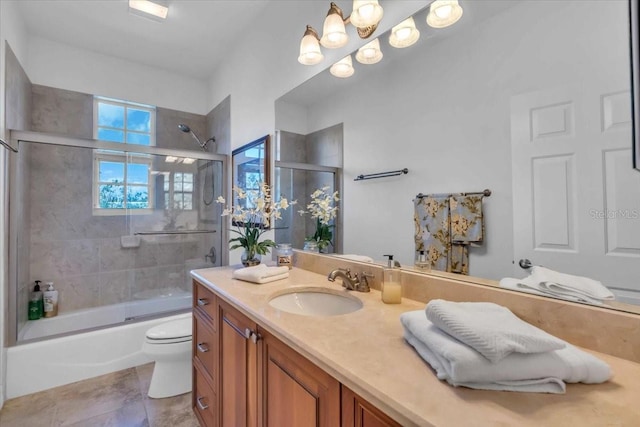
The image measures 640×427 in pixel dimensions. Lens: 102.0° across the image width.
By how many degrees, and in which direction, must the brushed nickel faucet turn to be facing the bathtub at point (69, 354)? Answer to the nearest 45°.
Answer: approximately 45° to its right

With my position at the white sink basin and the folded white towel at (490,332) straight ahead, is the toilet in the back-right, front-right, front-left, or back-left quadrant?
back-right

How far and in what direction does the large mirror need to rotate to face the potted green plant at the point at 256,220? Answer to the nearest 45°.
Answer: approximately 45° to its right

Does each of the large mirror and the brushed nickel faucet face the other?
no

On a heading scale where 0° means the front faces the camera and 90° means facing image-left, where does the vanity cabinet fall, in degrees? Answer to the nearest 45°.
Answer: approximately 45°

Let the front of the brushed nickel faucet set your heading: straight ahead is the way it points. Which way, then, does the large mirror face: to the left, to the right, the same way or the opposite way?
the same way

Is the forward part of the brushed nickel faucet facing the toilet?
no

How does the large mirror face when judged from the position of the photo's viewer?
facing the viewer and to the left of the viewer

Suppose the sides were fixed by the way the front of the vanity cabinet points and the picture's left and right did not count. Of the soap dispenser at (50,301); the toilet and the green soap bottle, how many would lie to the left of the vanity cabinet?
0

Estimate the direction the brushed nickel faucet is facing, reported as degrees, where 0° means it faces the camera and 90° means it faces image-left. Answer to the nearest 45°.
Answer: approximately 45°

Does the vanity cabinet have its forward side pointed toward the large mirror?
no

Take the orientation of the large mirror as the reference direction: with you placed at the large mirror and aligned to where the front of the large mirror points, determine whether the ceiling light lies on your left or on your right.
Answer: on your right

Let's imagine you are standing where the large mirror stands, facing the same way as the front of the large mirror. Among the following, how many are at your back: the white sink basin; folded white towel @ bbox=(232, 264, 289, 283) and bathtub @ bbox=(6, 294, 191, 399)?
0

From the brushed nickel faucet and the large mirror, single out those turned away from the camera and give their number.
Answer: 0
